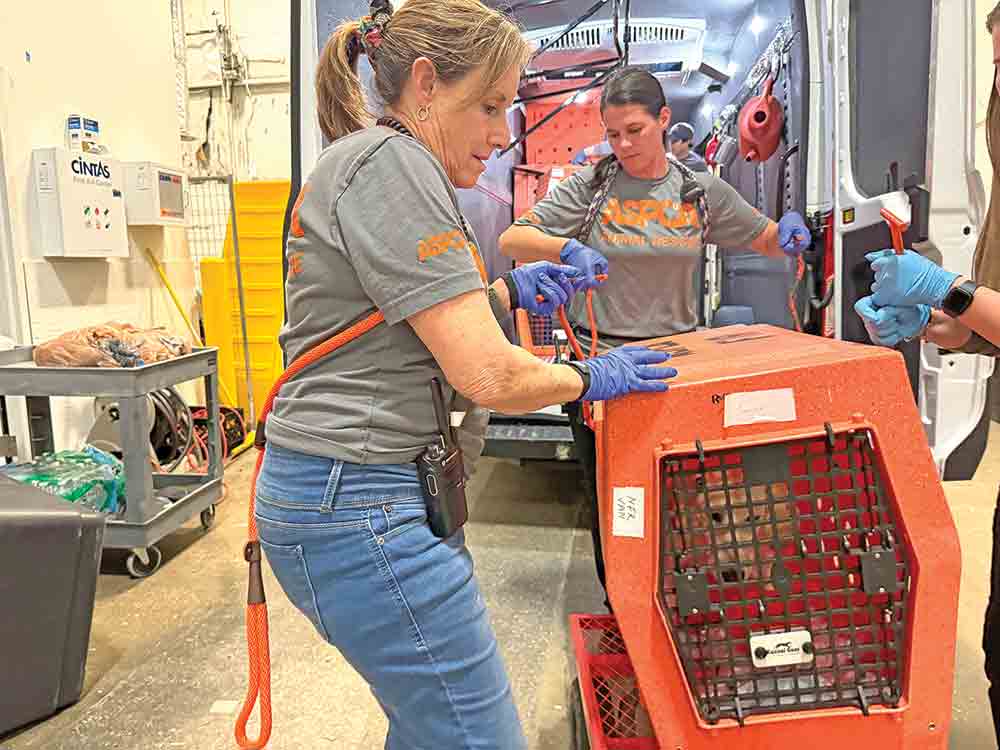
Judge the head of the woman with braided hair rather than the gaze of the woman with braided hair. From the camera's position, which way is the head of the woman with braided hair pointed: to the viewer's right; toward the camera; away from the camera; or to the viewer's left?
toward the camera

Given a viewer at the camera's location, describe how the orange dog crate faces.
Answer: facing the viewer

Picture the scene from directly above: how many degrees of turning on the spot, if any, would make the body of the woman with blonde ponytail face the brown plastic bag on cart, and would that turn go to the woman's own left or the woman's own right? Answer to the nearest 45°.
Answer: approximately 135° to the woman's own left

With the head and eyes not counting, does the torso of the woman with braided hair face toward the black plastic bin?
no

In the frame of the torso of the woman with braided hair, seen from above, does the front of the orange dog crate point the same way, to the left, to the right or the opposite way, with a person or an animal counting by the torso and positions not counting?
the same way

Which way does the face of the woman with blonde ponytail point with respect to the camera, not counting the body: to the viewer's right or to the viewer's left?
to the viewer's right

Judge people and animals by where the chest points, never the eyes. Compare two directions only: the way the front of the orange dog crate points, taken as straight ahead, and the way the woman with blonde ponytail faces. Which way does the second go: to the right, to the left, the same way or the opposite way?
to the left

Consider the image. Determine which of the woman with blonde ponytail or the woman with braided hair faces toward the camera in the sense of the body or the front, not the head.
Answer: the woman with braided hair

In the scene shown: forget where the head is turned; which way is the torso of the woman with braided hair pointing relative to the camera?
toward the camera

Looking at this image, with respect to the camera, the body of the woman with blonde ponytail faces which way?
to the viewer's right

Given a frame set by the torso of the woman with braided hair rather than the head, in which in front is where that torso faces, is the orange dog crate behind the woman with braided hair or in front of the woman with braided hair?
in front
